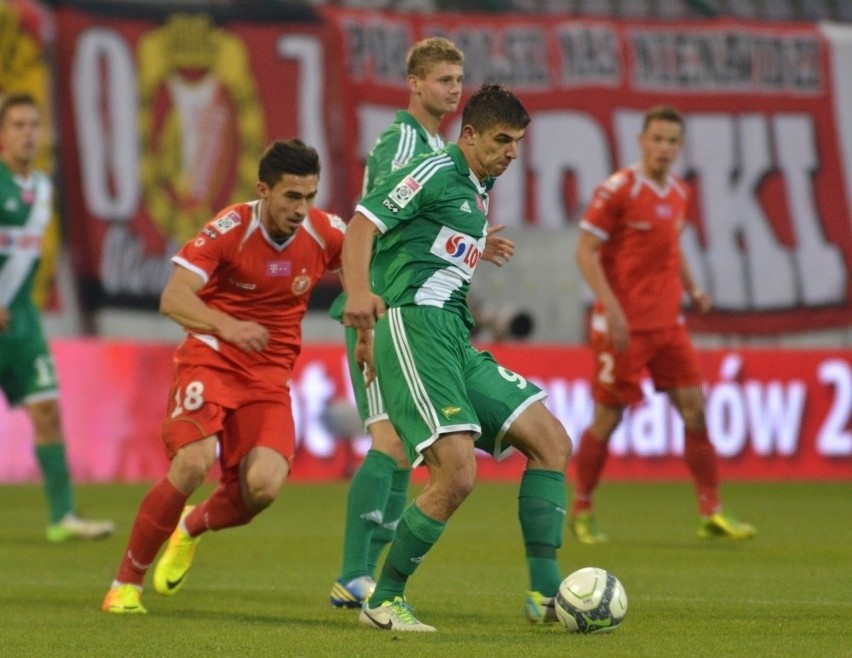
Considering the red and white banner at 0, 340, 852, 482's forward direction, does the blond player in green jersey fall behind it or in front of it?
in front

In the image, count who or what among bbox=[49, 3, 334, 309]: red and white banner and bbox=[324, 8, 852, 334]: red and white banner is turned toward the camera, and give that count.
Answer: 2

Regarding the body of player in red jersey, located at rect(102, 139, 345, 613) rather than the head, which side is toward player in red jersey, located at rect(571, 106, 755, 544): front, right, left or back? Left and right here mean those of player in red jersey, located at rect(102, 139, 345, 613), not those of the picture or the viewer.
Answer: left

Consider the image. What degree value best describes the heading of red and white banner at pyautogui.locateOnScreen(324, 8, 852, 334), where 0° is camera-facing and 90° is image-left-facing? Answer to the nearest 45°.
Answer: approximately 0°

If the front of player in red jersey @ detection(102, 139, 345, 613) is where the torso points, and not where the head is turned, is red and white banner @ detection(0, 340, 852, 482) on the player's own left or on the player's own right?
on the player's own left

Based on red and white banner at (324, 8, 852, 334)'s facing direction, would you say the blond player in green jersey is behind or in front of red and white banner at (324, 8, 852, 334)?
in front

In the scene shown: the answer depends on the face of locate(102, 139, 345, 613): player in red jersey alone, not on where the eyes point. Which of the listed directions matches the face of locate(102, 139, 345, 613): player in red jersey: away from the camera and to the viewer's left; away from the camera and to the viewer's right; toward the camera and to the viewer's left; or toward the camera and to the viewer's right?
toward the camera and to the viewer's right

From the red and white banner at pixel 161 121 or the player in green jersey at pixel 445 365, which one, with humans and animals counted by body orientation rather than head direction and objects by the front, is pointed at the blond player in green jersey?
the red and white banner

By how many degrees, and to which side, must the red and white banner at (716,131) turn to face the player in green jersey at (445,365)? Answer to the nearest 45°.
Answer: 0° — it already faces them
